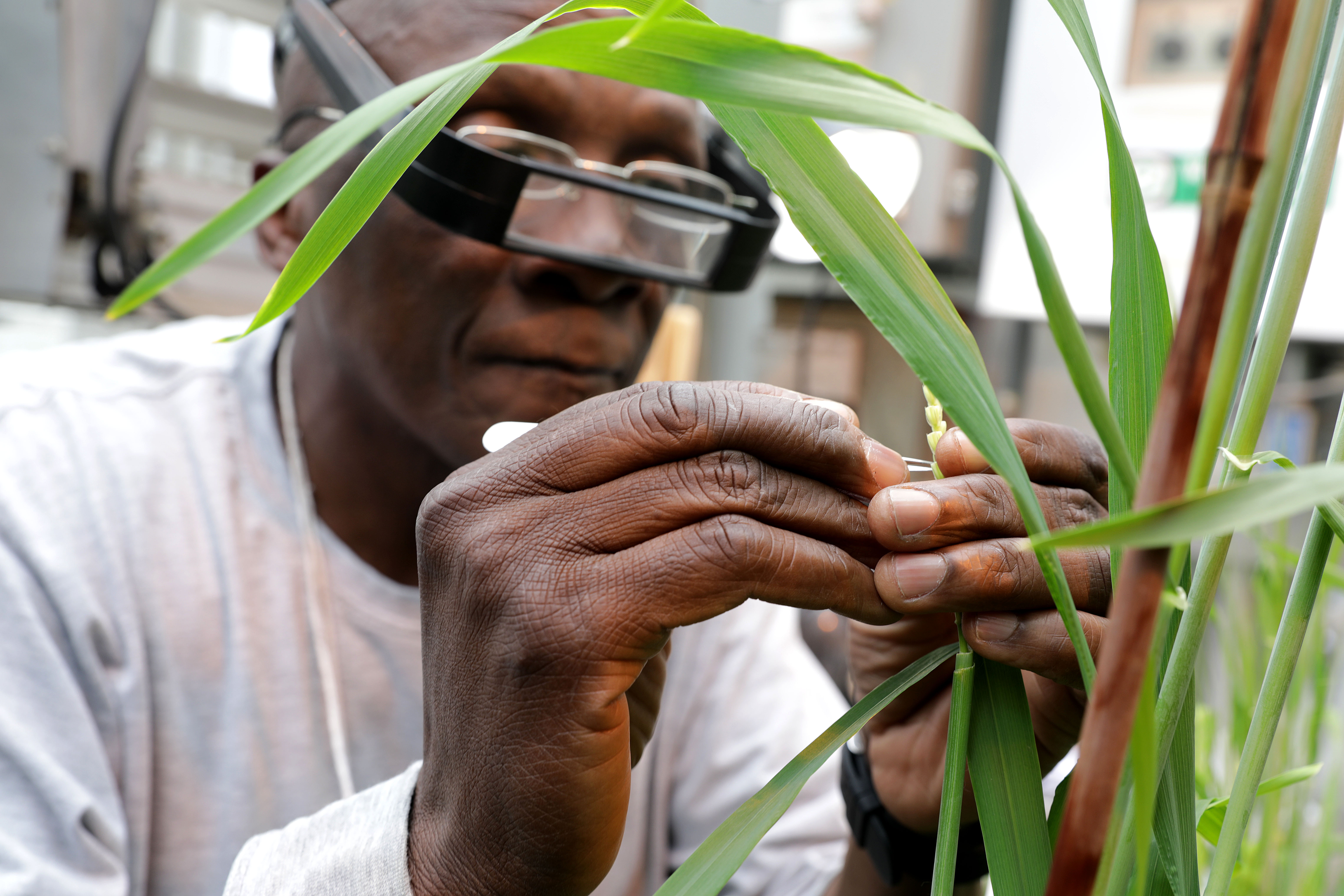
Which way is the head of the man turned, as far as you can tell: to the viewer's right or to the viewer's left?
to the viewer's right

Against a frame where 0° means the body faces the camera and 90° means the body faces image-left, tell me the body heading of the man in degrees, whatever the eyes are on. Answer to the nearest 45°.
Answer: approximately 315°

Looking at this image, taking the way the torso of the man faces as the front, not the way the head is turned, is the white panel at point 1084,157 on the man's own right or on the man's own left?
on the man's own left
